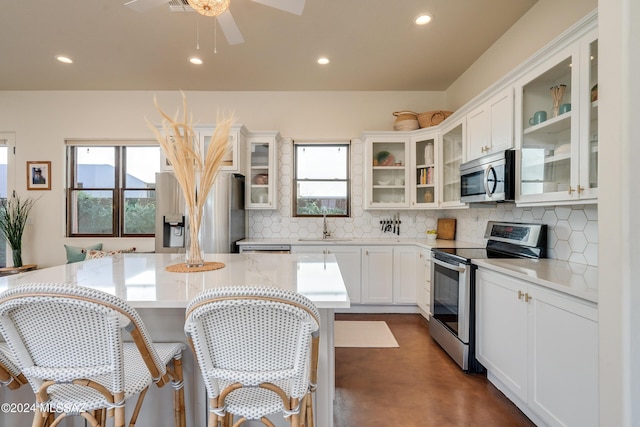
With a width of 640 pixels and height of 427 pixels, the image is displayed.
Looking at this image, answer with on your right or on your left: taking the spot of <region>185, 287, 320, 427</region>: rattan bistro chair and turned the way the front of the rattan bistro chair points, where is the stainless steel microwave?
on your right

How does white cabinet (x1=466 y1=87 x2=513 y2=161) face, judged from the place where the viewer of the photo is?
facing the viewer and to the left of the viewer

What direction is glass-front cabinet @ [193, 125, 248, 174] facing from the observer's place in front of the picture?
facing the viewer

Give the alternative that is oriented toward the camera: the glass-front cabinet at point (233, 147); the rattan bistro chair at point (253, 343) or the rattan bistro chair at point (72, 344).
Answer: the glass-front cabinet

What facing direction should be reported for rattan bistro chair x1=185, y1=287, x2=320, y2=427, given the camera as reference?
facing away from the viewer

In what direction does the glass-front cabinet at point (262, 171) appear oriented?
toward the camera

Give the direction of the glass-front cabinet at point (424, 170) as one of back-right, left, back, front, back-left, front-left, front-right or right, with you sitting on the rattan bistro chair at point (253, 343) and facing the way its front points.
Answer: front-right

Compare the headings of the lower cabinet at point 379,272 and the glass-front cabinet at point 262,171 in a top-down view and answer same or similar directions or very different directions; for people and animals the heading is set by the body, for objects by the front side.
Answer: same or similar directions

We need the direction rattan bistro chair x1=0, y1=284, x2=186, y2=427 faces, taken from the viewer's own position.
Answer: facing away from the viewer and to the right of the viewer

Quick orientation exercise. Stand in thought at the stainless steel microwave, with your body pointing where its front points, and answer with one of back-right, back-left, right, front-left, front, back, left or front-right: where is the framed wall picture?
front-right

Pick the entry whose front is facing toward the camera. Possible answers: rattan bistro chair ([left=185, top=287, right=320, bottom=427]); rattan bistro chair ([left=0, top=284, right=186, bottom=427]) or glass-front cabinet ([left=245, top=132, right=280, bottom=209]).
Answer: the glass-front cabinet

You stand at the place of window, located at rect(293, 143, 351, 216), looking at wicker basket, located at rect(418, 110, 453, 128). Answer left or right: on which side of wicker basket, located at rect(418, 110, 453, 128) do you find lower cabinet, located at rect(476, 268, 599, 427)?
right

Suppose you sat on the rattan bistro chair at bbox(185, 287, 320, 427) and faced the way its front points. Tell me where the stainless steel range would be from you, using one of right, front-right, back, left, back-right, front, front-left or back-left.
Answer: front-right

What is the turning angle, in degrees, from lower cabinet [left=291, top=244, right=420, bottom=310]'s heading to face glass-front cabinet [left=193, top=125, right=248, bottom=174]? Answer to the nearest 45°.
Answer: approximately 90° to its right

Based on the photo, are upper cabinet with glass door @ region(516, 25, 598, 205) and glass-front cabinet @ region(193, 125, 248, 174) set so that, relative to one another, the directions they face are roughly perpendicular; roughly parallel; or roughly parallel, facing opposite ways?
roughly perpendicular

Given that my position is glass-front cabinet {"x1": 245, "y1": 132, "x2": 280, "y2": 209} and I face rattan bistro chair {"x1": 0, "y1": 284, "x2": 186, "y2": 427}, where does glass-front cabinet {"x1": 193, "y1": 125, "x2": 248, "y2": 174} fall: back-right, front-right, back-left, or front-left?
front-right
